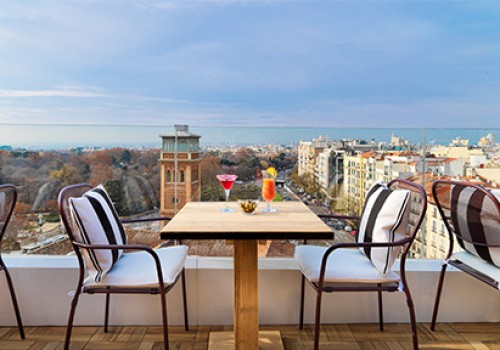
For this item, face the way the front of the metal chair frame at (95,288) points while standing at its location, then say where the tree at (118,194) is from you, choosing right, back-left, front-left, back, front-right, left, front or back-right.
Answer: left

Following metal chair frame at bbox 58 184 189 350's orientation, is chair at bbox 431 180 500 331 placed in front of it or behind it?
in front

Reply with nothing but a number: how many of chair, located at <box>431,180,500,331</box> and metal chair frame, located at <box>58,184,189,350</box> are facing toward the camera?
0

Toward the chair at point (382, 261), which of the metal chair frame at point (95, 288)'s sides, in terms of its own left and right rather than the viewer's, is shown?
front

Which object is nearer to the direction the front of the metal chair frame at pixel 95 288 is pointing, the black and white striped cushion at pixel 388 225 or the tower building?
the black and white striped cushion

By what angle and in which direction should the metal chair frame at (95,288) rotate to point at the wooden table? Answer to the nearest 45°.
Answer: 0° — it already faces it

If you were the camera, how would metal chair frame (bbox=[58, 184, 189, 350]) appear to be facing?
facing to the right of the viewer

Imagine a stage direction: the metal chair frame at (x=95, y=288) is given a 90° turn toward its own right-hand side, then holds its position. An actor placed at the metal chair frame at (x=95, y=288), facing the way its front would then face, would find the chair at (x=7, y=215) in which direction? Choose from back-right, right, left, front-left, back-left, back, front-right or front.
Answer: back-right

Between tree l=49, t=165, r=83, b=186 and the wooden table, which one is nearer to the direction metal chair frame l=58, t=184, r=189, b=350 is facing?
the wooden table

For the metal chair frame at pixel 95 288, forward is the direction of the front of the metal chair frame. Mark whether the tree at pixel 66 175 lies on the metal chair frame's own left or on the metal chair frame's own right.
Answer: on the metal chair frame's own left

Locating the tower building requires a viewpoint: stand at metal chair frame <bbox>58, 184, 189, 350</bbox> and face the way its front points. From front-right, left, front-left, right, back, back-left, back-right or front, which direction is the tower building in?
front-left
